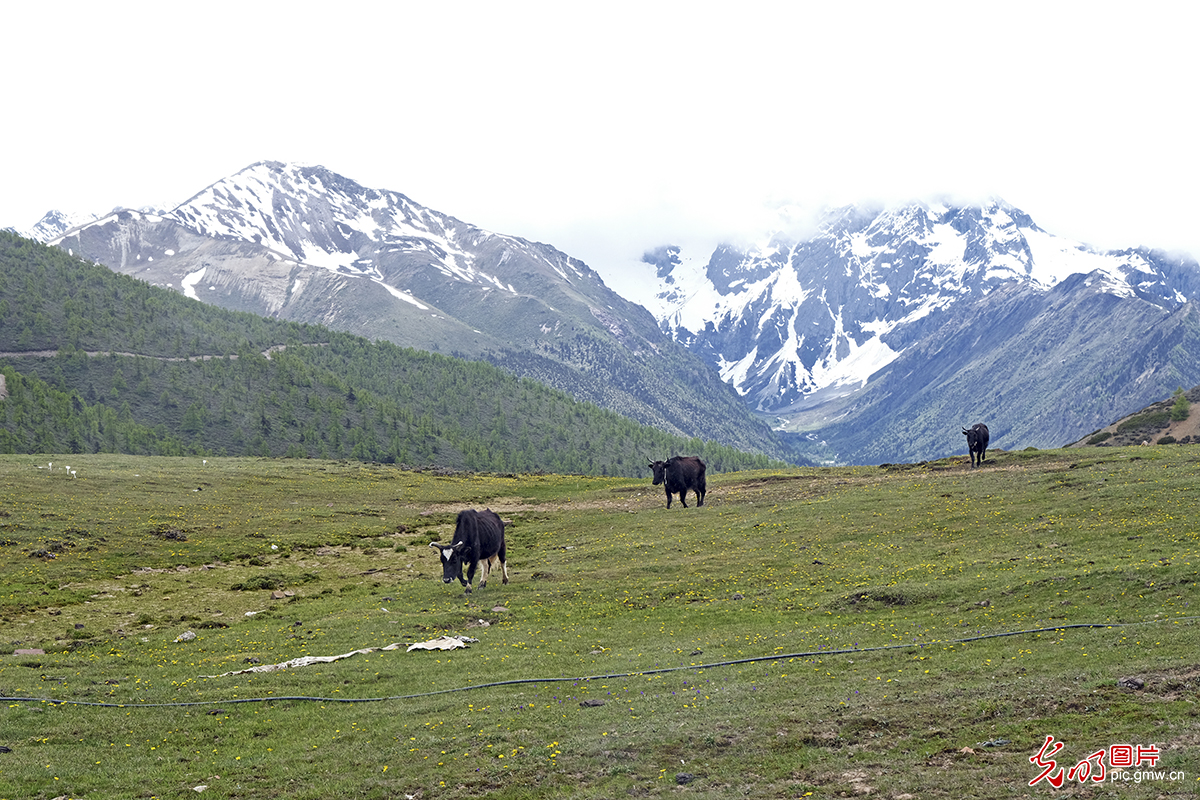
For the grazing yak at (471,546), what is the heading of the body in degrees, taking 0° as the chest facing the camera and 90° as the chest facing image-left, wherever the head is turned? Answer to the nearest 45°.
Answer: approximately 45°
